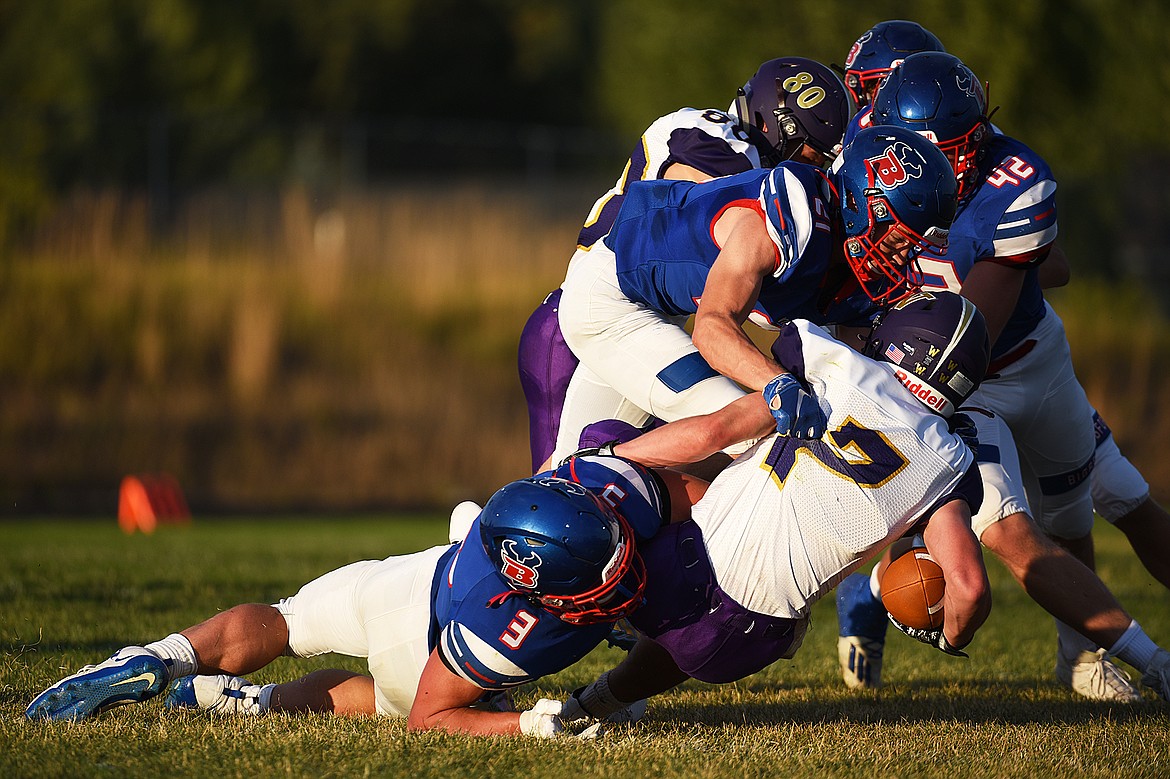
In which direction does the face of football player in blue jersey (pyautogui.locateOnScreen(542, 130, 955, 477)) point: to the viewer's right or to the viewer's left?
to the viewer's right

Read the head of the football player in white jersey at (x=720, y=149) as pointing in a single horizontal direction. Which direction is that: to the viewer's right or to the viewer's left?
to the viewer's right

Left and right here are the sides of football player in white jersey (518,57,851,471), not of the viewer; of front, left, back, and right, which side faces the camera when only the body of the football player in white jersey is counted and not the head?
right

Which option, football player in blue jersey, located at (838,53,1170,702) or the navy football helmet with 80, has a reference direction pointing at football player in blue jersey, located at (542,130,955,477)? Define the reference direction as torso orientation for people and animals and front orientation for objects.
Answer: football player in blue jersey, located at (838,53,1170,702)

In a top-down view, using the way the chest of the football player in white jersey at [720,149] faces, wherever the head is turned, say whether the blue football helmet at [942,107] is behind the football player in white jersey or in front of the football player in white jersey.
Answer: in front

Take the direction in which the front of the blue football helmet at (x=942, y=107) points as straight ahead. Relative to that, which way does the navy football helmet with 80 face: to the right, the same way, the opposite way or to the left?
to the left

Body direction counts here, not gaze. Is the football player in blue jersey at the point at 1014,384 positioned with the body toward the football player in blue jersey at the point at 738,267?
yes

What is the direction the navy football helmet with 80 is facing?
to the viewer's right

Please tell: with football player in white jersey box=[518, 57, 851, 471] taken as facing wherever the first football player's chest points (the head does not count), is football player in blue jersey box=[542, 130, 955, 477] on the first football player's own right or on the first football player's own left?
on the first football player's own right

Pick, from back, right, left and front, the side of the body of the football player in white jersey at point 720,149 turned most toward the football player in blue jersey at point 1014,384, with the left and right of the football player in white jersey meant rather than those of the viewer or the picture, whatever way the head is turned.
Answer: front

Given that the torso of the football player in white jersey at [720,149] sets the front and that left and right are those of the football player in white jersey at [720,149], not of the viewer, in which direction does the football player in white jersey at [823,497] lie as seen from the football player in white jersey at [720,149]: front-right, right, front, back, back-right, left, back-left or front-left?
right

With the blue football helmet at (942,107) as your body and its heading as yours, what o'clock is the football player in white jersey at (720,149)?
The football player in white jersey is roughly at 3 o'clock from the blue football helmet.
